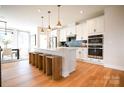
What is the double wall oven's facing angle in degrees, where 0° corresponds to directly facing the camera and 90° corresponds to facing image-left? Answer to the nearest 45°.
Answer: approximately 45°

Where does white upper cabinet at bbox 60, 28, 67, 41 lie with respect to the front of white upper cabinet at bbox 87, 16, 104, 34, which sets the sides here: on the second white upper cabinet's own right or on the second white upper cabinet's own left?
on the second white upper cabinet's own right

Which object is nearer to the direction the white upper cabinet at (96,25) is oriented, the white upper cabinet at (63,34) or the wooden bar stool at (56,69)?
the wooden bar stool

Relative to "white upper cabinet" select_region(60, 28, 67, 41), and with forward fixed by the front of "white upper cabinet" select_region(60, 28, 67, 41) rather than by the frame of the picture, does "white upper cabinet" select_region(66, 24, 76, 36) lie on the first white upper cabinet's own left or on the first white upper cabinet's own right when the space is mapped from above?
on the first white upper cabinet's own left

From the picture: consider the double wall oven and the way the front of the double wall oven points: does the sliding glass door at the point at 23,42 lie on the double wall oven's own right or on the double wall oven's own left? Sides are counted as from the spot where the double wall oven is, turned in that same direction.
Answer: on the double wall oven's own right

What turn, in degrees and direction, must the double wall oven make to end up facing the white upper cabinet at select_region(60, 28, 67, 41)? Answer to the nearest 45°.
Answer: approximately 90° to its right

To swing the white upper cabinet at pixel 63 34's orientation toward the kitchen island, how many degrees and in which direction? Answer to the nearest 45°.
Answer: approximately 45° to its left
